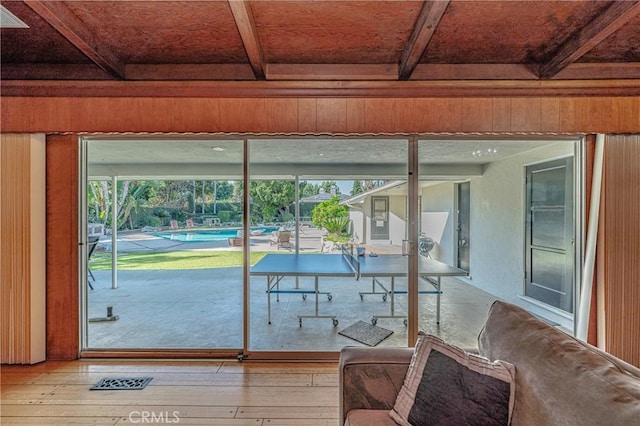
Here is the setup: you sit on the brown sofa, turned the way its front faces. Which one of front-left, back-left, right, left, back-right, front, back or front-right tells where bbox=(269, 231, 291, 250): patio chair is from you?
front-right

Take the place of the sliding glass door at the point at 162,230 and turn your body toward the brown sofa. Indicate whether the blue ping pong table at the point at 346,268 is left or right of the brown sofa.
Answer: left

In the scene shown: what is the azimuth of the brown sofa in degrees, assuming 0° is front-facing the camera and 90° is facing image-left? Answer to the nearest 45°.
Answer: approximately 90°

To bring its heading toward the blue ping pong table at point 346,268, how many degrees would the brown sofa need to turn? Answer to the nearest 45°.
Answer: approximately 45° to its right

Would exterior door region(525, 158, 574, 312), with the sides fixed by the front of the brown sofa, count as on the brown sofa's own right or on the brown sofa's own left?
on the brown sofa's own right

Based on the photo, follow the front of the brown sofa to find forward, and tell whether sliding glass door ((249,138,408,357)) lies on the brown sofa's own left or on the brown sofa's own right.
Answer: on the brown sofa's own right

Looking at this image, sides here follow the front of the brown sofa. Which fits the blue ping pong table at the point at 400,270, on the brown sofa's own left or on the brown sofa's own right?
on the brown sofa's own right
